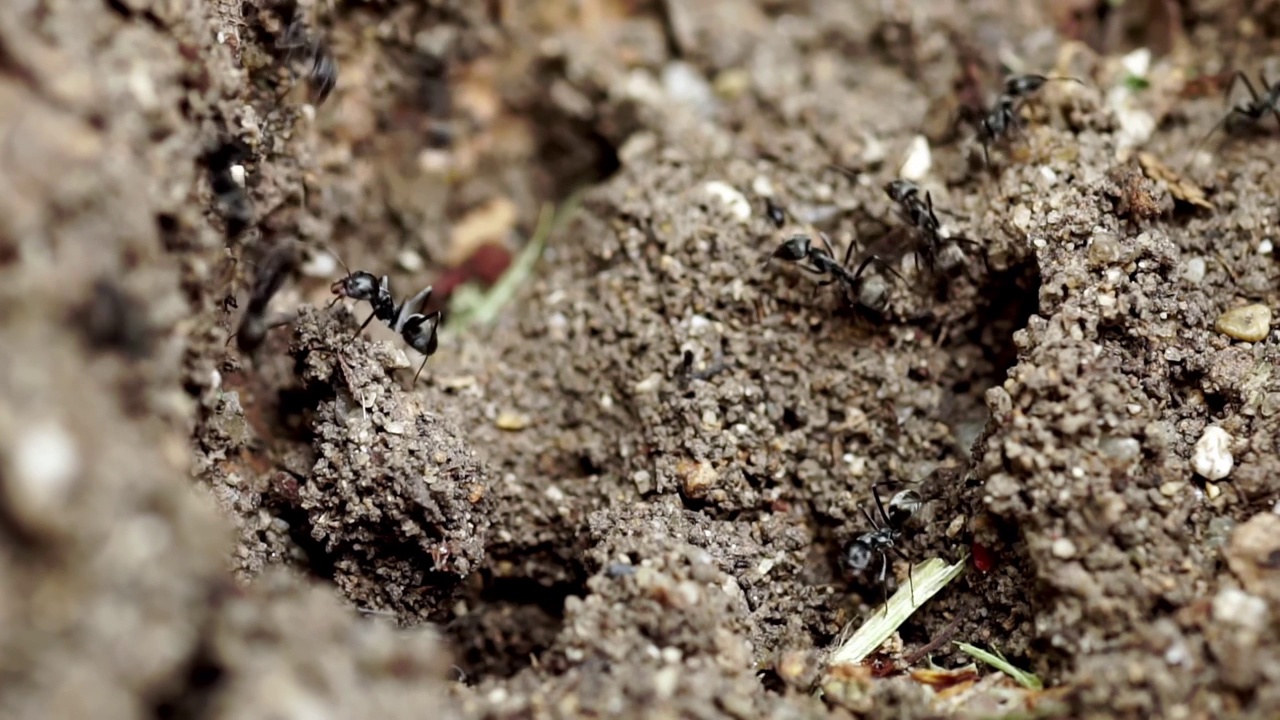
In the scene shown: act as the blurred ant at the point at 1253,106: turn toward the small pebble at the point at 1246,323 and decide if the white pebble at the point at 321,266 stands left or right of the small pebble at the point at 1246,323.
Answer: right

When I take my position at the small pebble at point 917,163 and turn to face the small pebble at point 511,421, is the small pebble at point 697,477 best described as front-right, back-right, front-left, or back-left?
front-left

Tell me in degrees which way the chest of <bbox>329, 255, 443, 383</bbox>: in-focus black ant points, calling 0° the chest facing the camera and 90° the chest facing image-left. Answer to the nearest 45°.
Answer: approximately 90°

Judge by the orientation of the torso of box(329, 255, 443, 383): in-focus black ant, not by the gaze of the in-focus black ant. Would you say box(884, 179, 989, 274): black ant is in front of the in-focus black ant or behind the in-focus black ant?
behind
